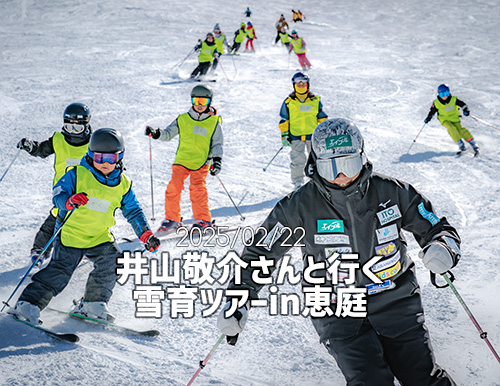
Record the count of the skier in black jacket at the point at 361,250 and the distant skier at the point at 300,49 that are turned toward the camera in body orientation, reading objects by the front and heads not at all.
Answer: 2

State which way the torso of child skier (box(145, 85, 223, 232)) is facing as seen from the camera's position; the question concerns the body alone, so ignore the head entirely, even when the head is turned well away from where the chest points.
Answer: toward the camera

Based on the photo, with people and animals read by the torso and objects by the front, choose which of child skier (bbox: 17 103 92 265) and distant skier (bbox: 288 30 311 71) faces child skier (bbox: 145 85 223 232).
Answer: the distant skier

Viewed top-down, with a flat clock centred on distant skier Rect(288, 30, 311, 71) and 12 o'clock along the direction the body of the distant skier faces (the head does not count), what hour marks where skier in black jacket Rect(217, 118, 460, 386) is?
The skier in black jacket is roughly at 12 o'clock from the distant skier.

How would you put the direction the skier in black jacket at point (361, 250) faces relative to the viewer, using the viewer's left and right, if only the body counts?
facing the viewer

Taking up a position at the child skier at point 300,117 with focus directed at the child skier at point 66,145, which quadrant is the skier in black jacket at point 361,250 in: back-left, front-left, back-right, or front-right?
front-left

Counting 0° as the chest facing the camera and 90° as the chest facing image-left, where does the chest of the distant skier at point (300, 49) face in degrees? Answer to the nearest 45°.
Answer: approximately 0°

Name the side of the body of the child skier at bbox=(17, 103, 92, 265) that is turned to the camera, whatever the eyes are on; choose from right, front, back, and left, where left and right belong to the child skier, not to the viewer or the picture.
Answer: front

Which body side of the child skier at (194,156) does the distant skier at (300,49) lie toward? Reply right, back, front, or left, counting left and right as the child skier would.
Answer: back
